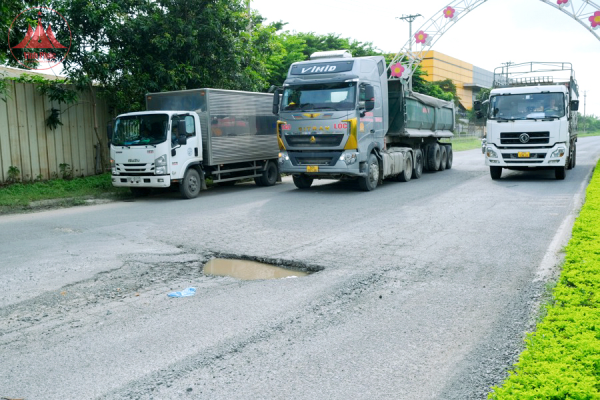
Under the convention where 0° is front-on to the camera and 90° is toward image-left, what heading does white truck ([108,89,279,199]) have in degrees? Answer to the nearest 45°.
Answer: approximately 45°

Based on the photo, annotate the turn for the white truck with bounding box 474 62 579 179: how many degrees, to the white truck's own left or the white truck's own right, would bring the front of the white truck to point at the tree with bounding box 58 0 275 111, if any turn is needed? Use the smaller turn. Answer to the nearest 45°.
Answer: approximately 90° to the white truck's own right

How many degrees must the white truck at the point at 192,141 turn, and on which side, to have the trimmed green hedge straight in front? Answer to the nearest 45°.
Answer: approximately 45° to its left

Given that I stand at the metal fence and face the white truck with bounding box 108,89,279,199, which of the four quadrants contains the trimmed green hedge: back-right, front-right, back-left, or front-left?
front-right

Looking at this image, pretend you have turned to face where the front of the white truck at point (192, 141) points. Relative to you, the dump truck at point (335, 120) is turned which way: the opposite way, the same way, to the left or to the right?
the same way

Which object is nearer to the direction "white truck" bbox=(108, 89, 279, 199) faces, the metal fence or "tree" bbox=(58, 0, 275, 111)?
the metal fence

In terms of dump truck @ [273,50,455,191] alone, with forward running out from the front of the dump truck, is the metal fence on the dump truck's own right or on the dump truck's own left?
on the dump truck's own right

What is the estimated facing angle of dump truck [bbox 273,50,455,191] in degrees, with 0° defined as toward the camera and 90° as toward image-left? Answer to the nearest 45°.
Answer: approximately 45°

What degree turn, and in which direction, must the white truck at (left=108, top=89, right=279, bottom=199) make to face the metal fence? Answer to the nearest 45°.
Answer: approximately 90° to its right

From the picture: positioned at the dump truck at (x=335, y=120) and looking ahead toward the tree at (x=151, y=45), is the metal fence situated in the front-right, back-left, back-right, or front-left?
front-left

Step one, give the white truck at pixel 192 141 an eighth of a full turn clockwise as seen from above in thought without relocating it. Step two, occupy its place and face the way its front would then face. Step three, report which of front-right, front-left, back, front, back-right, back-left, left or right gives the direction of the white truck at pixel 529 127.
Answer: back

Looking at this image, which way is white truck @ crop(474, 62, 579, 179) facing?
toward the camera

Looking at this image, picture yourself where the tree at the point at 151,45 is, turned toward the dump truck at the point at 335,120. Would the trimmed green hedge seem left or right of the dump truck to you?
right

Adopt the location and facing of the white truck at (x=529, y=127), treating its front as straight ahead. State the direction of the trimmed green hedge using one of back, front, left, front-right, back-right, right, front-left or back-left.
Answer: front

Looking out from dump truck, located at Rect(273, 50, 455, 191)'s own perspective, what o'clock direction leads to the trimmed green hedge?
The trimmed green hedge is roughly at 10 o'clock from the dump truck.

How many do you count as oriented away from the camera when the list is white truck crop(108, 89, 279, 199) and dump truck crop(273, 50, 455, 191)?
0

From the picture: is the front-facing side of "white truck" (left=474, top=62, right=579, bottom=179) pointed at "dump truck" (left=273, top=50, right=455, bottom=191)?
no

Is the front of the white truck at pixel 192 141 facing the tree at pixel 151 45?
no

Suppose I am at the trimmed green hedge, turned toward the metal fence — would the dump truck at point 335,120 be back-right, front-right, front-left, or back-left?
front-right
